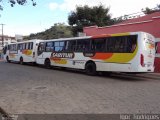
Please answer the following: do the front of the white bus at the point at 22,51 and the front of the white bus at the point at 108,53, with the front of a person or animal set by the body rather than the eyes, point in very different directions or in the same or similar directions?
same or similar directions

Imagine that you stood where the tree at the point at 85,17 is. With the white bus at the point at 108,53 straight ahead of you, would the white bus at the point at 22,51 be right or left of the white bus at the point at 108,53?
right
